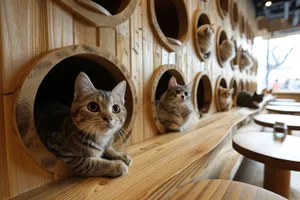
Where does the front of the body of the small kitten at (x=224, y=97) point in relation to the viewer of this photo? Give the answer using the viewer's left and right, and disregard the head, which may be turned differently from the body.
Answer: facing the viewer and to the right of the viewer

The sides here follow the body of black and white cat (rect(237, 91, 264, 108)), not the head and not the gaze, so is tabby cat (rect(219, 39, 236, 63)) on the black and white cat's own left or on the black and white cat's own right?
on the black and white cat's own right

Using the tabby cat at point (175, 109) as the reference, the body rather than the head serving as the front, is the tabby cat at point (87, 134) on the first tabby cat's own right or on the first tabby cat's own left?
on the first tabby cat's own right

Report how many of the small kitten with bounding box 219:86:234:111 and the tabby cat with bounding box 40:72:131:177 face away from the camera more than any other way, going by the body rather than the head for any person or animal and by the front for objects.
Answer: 0

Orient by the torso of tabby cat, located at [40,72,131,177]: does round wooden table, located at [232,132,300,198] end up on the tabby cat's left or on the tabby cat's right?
on the tabby cat's left

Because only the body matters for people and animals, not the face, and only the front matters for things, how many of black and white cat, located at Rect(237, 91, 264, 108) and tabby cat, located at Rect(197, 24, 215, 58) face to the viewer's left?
0
